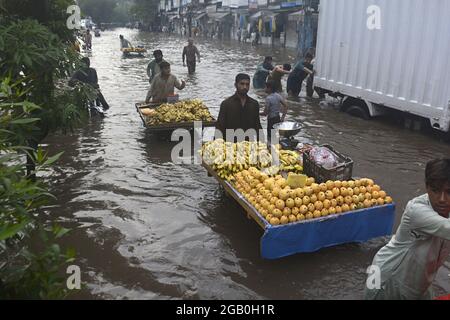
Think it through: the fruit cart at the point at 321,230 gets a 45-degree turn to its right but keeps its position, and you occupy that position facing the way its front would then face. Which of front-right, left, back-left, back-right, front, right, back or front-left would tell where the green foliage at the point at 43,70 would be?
right

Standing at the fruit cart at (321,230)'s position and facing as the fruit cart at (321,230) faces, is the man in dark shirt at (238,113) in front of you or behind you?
behind

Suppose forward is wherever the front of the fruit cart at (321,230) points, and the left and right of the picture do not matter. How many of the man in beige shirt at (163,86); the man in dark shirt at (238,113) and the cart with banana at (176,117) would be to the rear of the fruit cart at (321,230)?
3

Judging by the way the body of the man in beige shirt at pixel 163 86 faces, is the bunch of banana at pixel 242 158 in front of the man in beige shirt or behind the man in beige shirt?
in front

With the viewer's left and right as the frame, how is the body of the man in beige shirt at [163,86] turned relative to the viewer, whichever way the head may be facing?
facing the viewer and to the right of the viewer

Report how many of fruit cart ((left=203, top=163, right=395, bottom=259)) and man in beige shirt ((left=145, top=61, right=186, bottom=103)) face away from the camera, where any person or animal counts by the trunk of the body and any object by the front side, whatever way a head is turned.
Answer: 0

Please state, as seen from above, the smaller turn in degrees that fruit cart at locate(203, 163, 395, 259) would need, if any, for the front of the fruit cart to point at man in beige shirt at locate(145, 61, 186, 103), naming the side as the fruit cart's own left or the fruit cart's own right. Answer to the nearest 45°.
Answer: approximately 180°

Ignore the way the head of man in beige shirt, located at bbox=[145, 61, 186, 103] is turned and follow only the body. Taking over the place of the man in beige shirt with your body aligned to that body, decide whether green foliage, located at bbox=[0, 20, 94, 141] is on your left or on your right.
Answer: on your right

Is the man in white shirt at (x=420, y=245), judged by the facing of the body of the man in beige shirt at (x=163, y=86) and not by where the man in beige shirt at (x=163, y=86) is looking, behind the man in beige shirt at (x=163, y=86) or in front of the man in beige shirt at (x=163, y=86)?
in front
